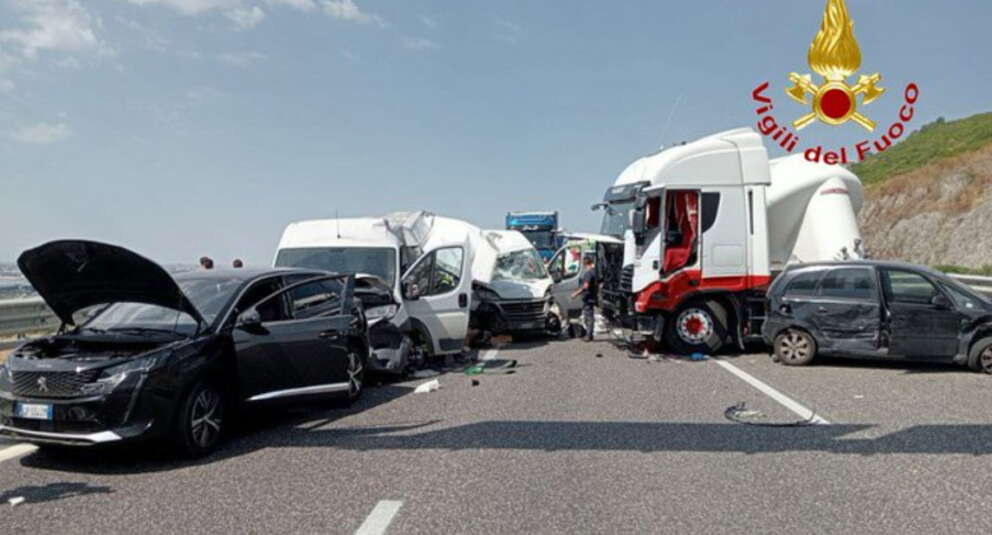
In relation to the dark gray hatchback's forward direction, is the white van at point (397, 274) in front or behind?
behind

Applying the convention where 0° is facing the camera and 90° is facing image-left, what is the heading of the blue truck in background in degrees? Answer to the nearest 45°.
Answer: approximately 0°

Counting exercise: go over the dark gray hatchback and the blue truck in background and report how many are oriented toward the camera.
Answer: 1

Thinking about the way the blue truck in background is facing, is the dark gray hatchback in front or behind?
in front

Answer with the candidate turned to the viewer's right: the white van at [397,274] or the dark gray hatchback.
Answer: the dark gray hatchback

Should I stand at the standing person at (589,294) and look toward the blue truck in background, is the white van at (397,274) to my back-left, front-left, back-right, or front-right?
back-left

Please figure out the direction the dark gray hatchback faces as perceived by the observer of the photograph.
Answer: facing to the right of the viewer

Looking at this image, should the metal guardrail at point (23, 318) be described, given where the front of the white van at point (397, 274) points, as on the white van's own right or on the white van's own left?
on the white van's own right

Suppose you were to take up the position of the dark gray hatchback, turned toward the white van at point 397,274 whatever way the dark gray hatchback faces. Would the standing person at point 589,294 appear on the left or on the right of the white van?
right

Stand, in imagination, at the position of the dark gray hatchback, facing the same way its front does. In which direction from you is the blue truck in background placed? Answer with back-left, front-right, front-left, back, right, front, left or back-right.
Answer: back-left

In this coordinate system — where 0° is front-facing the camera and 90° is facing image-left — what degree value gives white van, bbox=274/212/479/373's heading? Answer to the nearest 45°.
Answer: approximately 45°

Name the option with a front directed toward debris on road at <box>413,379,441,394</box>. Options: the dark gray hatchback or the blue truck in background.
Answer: the blue truck in background

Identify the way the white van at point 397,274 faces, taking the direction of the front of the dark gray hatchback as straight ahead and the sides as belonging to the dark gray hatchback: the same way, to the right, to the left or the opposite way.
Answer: to the right

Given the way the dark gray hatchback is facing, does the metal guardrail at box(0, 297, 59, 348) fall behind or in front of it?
behind
